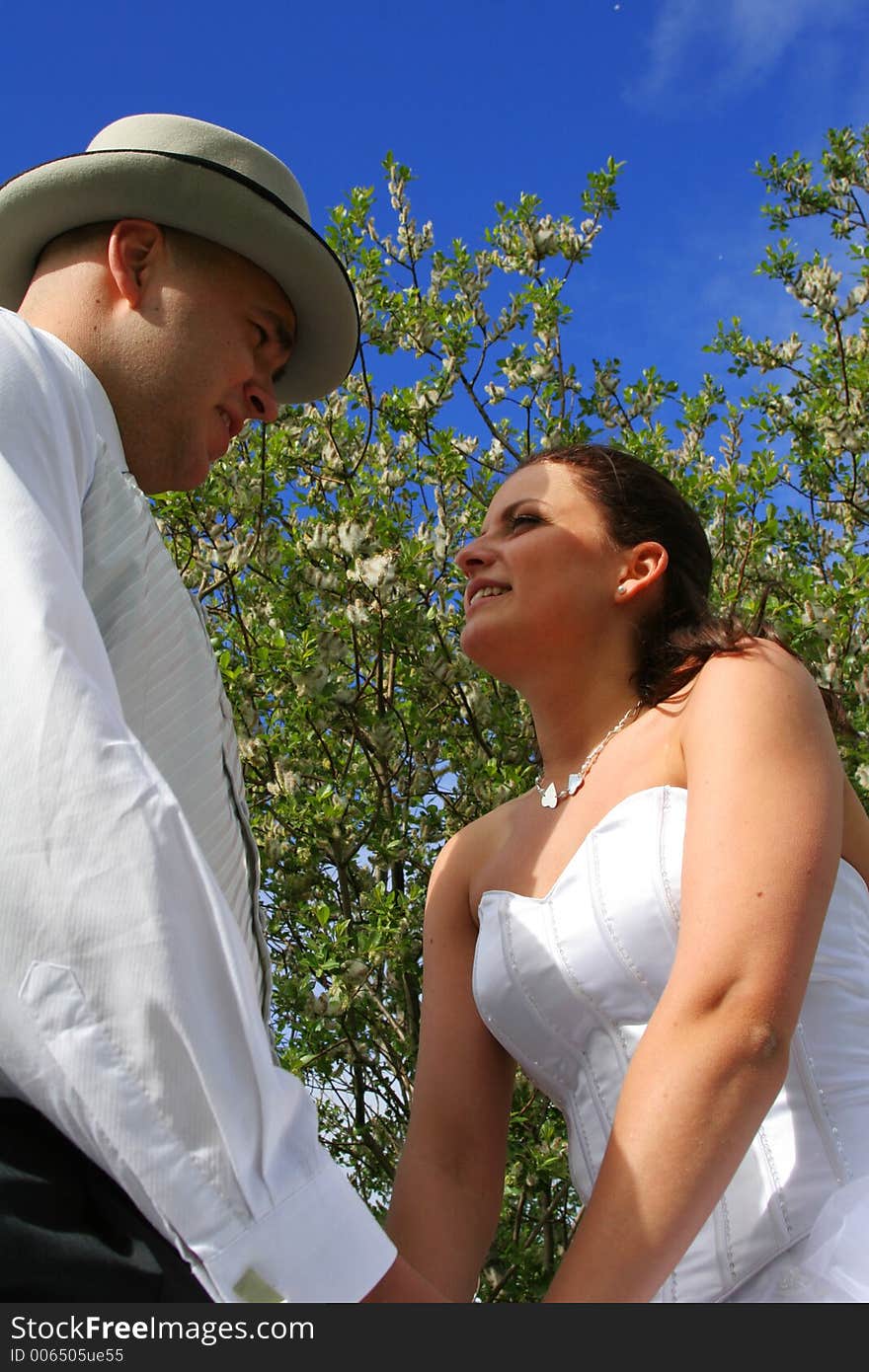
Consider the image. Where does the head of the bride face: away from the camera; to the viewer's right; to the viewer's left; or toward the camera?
to the viewer's left

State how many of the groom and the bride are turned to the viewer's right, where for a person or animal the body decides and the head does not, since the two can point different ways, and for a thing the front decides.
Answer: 1

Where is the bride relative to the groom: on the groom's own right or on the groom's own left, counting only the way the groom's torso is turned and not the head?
on the groom's own left

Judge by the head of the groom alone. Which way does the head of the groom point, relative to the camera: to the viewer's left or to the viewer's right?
to the viewer's right

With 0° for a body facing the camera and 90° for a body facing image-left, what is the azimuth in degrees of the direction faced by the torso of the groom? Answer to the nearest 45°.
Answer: approximately 270°

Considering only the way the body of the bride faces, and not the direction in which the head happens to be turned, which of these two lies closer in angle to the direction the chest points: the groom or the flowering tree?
the groom

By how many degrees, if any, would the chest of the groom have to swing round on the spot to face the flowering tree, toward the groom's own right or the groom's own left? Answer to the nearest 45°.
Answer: approximately 90° to the groom's own left

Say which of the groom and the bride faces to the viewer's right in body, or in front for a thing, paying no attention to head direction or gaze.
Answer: the groom
